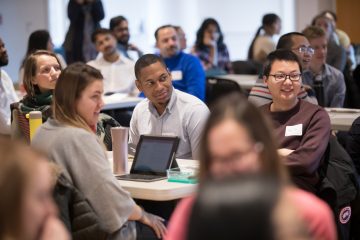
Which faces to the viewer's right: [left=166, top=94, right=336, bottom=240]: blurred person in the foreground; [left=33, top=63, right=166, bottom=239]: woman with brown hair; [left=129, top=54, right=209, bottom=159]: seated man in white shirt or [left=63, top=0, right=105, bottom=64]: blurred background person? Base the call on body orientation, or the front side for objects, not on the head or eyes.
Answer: the woman with brown hair

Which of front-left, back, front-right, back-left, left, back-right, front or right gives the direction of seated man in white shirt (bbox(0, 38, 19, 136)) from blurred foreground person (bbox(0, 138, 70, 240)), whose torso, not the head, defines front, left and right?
left

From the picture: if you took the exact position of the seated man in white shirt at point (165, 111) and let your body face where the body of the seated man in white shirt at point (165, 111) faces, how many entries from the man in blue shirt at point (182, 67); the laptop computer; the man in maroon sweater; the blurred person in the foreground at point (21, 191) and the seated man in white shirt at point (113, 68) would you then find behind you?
2

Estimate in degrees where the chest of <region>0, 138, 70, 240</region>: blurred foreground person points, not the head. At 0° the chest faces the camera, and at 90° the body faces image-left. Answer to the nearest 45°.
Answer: approximately 270°

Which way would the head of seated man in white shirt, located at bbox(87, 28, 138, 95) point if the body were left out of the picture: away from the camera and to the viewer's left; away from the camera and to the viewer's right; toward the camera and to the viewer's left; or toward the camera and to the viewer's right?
toward the camera and to the viewer's right

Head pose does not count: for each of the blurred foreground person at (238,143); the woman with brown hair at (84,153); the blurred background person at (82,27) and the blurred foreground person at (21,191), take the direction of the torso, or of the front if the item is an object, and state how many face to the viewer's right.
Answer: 2

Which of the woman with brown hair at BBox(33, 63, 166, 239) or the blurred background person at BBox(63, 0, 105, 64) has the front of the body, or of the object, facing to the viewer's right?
the woman with brown hair
